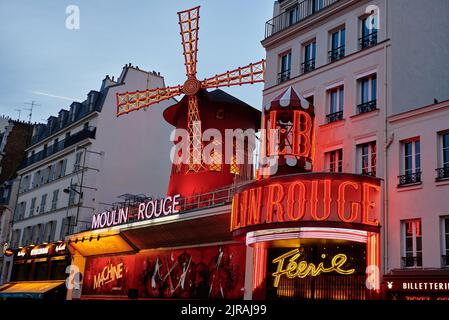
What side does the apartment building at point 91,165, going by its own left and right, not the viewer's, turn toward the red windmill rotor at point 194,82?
left

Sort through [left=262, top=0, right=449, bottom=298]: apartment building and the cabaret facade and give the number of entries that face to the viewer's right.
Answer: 0

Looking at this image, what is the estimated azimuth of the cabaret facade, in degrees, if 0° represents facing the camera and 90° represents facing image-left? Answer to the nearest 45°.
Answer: approximately 45°

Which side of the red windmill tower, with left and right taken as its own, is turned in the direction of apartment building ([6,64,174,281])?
right

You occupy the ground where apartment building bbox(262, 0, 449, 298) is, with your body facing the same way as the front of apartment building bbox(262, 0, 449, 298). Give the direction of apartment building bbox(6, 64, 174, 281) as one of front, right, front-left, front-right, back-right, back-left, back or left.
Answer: right

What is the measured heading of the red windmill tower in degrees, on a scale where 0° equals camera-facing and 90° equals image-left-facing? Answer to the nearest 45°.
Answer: approximately 45°

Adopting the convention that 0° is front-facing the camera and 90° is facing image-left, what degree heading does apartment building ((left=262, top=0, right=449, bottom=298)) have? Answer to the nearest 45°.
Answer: approximately 45°

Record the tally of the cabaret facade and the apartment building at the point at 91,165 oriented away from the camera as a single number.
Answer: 0

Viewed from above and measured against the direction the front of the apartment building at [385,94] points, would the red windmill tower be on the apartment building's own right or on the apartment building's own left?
on the apartment building's own right
